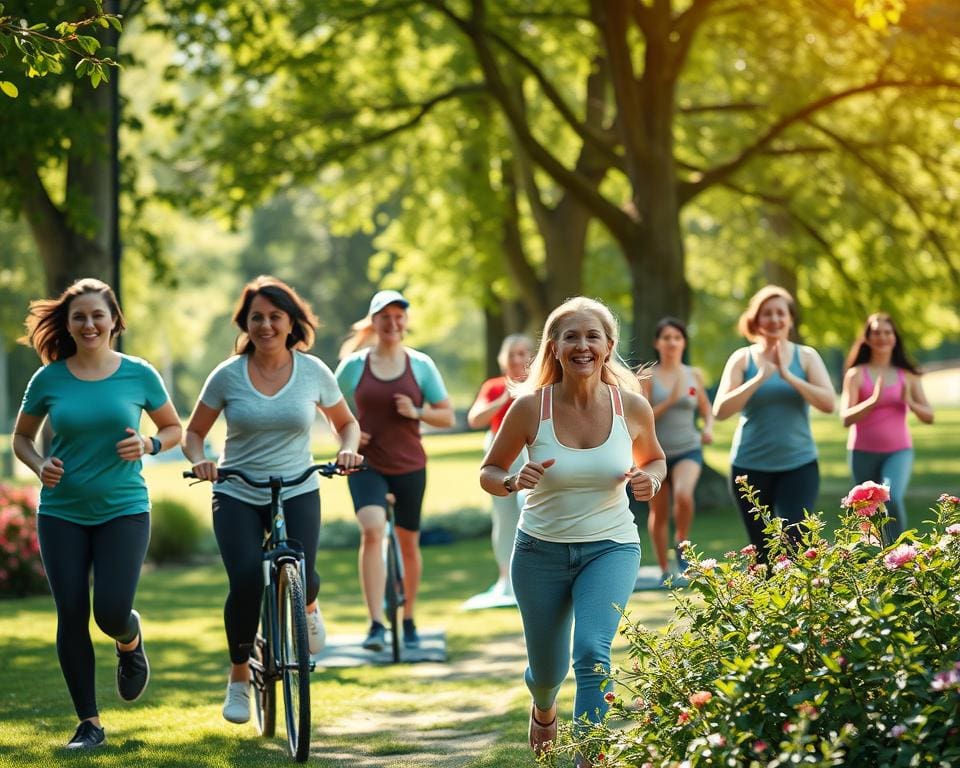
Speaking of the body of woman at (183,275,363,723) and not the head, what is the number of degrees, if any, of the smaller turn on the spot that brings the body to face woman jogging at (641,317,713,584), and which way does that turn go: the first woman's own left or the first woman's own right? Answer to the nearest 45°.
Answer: approximately 135° to the first woman's own left

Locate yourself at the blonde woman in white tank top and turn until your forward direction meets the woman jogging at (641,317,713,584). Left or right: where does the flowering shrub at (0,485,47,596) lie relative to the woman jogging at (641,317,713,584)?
left

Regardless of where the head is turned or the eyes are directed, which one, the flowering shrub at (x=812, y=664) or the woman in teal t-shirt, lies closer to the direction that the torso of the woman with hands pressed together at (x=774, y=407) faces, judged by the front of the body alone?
the flowering shrub

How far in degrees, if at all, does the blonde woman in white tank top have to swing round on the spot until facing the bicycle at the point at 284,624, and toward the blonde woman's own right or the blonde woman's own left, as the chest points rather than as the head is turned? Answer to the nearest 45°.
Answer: approximately 135° to the blonde woman's own right

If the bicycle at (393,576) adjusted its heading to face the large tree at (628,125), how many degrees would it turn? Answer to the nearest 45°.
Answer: approximately 180°

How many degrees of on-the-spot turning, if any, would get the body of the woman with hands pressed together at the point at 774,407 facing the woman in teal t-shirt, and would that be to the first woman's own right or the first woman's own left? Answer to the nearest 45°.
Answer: approximately 45° to the first woman's own right

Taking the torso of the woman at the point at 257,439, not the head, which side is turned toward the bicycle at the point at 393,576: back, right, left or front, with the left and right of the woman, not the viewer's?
back

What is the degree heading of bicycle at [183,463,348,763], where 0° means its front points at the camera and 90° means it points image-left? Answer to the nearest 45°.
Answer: approximately 0°

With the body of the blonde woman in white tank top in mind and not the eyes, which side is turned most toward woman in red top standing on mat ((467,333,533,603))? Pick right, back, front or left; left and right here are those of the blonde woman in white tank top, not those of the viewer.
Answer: back

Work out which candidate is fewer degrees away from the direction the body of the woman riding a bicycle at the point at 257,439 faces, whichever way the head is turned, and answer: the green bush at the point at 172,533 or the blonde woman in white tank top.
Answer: the blonde woman in white tank top

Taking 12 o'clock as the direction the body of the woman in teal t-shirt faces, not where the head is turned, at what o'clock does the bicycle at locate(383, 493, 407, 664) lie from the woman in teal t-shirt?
The bicycle is roughly at 7 o'clock from the woman in teal t-shirt.

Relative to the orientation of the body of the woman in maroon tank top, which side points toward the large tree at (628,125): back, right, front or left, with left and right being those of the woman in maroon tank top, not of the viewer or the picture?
back
